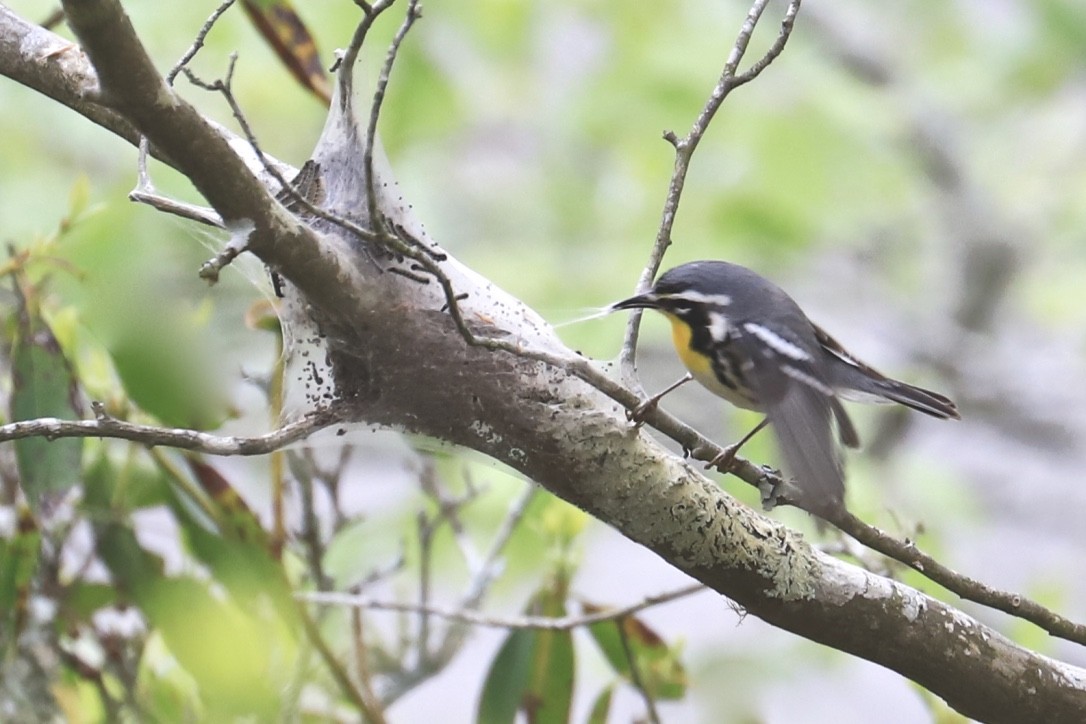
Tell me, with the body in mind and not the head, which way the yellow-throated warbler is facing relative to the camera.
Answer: to the viewer's left

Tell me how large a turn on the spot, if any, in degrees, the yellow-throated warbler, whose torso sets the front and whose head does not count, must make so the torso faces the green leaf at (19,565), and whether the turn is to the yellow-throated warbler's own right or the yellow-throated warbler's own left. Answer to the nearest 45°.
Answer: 0° — it already faces it

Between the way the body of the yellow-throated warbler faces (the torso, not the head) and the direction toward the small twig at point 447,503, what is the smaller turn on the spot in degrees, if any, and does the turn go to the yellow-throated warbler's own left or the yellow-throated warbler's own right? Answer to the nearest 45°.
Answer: approximately 45° to the yellow-throated warbler's own right

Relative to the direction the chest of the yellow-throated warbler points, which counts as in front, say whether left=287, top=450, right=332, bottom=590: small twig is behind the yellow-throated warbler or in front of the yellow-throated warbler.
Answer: in front

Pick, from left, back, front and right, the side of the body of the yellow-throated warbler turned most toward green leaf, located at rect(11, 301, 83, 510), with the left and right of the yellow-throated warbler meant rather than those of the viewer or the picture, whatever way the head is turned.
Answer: front

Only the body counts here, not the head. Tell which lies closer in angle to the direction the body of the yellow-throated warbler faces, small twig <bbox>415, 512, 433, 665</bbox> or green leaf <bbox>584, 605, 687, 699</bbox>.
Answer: the small twig

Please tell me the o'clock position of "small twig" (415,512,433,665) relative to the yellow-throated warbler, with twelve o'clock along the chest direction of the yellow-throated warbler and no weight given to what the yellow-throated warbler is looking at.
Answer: The small twig is roughly at 1 o'clock from the yellow-throated warbler.
